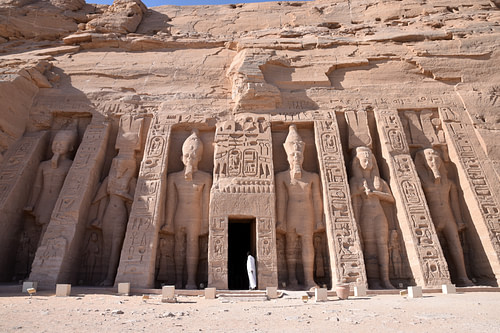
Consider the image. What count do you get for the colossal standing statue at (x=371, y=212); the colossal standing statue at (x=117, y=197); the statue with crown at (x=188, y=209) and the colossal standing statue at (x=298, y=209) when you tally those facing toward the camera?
4

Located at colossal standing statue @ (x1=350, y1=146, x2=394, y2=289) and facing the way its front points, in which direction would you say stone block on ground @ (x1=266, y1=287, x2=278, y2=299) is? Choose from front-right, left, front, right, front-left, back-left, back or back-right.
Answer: front-right

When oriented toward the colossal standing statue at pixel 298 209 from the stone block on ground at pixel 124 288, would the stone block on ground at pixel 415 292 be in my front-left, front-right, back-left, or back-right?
front-right

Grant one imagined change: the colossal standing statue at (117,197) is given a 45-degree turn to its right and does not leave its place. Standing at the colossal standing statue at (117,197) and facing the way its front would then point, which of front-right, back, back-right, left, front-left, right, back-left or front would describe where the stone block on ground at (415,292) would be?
left

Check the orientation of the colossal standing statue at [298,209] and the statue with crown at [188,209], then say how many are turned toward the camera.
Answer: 2

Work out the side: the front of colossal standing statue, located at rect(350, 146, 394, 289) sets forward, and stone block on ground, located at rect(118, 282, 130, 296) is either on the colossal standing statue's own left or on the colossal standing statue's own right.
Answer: on the colossal standing statue's own right

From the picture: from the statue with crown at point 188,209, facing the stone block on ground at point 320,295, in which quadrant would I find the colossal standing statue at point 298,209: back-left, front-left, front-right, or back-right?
front-left

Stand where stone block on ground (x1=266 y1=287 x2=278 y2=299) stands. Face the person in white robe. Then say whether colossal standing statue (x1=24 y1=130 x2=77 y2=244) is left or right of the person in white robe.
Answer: left

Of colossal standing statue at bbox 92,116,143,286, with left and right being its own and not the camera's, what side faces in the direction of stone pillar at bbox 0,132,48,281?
right

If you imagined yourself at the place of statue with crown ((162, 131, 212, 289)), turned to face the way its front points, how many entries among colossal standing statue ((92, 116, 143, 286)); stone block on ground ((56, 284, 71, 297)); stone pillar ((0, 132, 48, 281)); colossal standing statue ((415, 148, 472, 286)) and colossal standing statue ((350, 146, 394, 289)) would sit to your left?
2

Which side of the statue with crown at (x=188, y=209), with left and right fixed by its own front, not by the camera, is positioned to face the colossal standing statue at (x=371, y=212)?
left

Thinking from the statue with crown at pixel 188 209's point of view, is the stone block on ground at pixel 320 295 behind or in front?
in front

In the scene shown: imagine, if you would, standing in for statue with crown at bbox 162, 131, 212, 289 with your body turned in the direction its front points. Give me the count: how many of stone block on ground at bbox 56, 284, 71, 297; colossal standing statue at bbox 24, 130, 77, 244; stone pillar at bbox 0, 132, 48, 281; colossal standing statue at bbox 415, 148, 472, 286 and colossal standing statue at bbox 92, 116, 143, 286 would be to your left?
1

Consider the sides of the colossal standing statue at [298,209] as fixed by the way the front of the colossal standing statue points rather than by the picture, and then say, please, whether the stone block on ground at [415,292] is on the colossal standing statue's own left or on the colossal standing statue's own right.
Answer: on the colossal standing statue's own left

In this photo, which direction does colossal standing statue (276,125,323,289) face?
toward the camera

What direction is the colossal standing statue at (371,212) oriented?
toward the camera

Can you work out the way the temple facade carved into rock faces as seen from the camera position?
facing the viewer

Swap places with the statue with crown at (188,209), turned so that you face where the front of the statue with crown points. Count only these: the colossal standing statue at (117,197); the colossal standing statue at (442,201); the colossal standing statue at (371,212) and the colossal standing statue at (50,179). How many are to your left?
2
